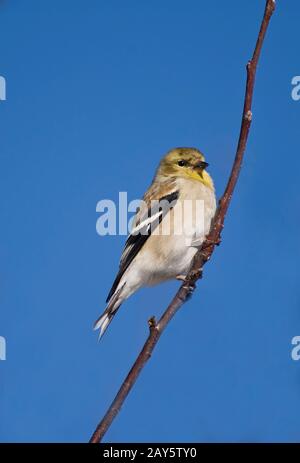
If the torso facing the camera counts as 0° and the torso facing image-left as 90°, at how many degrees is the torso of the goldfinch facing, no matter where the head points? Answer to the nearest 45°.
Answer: approximately 315°
